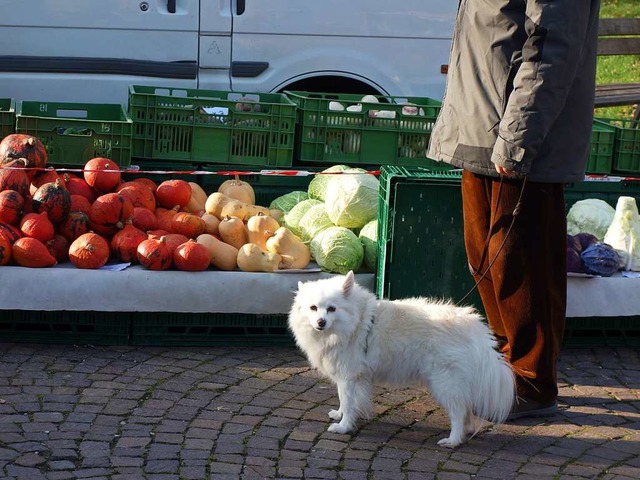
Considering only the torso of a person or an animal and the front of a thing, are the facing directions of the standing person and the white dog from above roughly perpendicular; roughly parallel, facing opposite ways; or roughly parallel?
roughly parallel

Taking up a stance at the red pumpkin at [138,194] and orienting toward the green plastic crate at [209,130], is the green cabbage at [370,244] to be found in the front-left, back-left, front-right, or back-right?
front-right

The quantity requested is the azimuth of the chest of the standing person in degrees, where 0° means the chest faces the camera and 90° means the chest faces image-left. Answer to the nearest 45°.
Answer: approximately 90°

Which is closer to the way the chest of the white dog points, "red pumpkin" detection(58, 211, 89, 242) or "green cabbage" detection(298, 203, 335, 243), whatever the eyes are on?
the red pumpkin

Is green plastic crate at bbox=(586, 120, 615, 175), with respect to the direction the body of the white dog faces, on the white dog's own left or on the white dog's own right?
on the white dog's own right

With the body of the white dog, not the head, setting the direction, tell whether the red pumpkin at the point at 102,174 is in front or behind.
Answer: in front

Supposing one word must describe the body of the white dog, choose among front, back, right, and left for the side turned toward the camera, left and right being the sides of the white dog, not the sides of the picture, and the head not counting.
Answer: left

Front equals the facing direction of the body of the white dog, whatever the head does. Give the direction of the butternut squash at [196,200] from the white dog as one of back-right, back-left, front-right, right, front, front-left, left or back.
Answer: front-right

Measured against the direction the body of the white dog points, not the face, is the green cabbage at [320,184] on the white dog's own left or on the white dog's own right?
on the white dog's own right

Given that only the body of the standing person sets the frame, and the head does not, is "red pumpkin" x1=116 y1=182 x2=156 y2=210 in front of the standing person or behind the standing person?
in front
